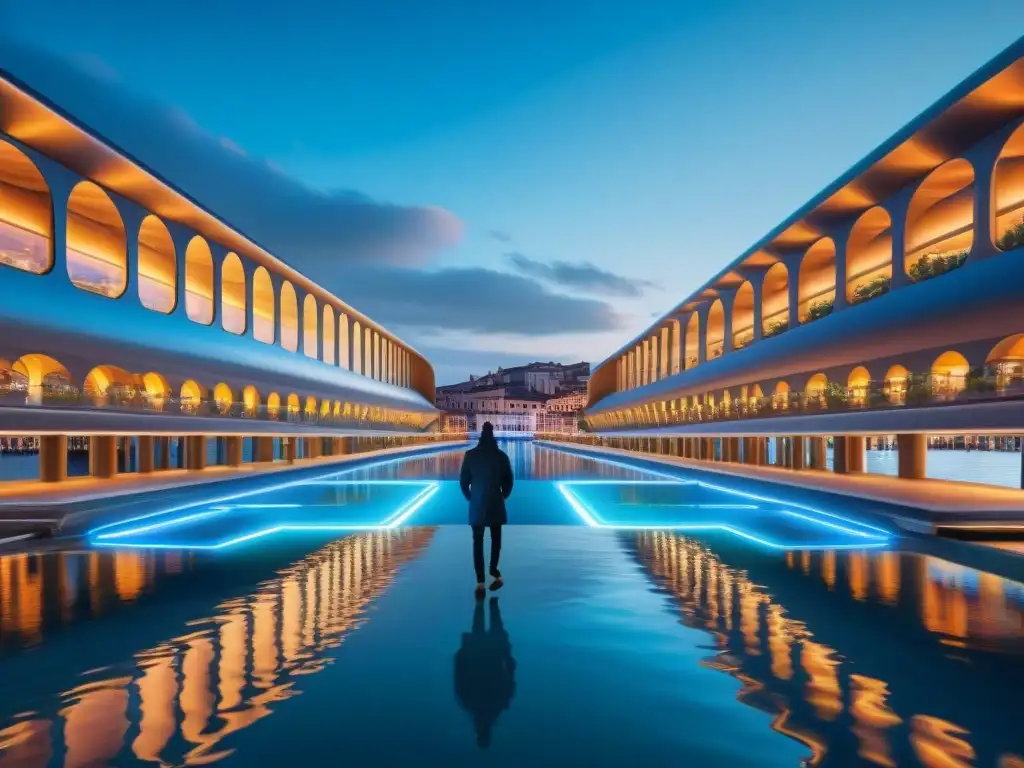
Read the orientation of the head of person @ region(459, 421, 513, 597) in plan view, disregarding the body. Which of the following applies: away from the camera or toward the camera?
away from the camera

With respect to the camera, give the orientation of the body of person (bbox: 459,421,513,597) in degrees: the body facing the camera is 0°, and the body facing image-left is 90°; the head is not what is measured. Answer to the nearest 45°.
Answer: approximately 180°
